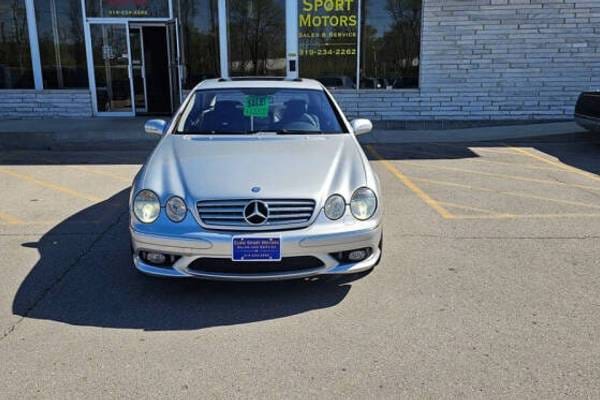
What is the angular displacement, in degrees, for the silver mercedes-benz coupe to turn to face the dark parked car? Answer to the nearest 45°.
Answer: approximately 135° to its left

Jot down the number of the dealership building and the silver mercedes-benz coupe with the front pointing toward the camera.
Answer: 2

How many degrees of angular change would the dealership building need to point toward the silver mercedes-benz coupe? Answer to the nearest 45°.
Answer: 0° — it already faces it

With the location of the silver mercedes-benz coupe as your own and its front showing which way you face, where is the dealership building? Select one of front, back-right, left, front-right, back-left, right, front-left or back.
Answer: back

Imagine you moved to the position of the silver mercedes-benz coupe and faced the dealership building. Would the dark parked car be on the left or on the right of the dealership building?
right

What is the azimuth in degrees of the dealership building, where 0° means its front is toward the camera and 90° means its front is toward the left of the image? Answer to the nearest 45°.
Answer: approximately 0°

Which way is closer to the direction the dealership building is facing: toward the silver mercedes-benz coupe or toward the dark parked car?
the silver mercedes-benz coupe
